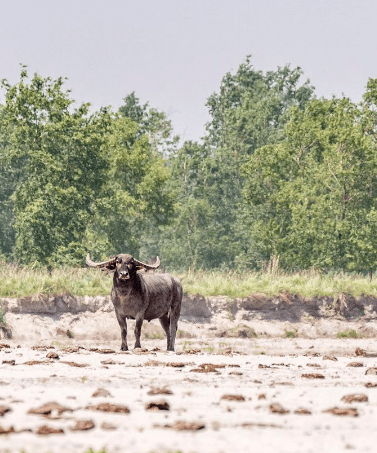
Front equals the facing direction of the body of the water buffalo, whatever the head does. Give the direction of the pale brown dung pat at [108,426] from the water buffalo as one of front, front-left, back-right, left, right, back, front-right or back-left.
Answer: front-left

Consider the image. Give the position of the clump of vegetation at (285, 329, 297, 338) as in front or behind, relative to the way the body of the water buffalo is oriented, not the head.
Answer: behind

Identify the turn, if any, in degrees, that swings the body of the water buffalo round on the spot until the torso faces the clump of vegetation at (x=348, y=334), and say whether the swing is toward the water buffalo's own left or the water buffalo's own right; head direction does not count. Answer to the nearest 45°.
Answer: approximately 180°

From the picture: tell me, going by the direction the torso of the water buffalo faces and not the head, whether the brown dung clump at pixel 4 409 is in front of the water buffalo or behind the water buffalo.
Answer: in front

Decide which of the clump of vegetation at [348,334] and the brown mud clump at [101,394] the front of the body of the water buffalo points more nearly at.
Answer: the brown mud clump

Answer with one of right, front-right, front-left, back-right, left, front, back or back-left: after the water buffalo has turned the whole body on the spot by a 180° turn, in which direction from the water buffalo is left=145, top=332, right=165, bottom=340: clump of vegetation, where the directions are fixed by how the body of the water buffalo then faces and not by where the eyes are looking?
front-left

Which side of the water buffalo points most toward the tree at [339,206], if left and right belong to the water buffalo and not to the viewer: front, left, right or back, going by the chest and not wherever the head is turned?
back

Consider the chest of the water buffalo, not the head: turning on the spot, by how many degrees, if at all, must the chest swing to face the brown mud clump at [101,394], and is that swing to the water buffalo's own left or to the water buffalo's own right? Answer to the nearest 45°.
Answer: approximately 45° to the water buffalo's own left

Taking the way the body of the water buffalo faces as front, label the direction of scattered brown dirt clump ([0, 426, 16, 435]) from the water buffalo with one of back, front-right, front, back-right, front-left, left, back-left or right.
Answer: front-left

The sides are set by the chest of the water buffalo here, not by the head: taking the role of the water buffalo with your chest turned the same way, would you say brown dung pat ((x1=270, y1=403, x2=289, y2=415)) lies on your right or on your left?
on your left

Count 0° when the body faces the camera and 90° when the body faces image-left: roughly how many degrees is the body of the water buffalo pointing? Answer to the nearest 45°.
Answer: approximately 45°
